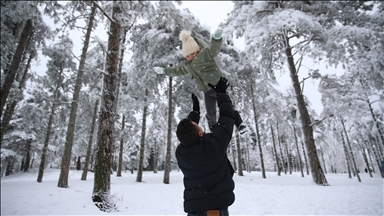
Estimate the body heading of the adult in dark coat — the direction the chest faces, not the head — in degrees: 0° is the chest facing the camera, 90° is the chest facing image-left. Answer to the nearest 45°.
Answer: approximately 180°

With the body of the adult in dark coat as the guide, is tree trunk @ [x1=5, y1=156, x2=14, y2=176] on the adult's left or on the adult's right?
on the adult's left

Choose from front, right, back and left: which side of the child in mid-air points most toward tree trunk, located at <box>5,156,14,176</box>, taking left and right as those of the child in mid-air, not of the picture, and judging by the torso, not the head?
right

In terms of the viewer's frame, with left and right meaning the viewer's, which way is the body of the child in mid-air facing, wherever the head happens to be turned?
facing the viewer and to the left of the viewer

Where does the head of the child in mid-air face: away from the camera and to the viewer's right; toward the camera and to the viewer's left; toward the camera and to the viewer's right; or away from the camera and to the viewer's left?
toward the camera and to the viewer's left
